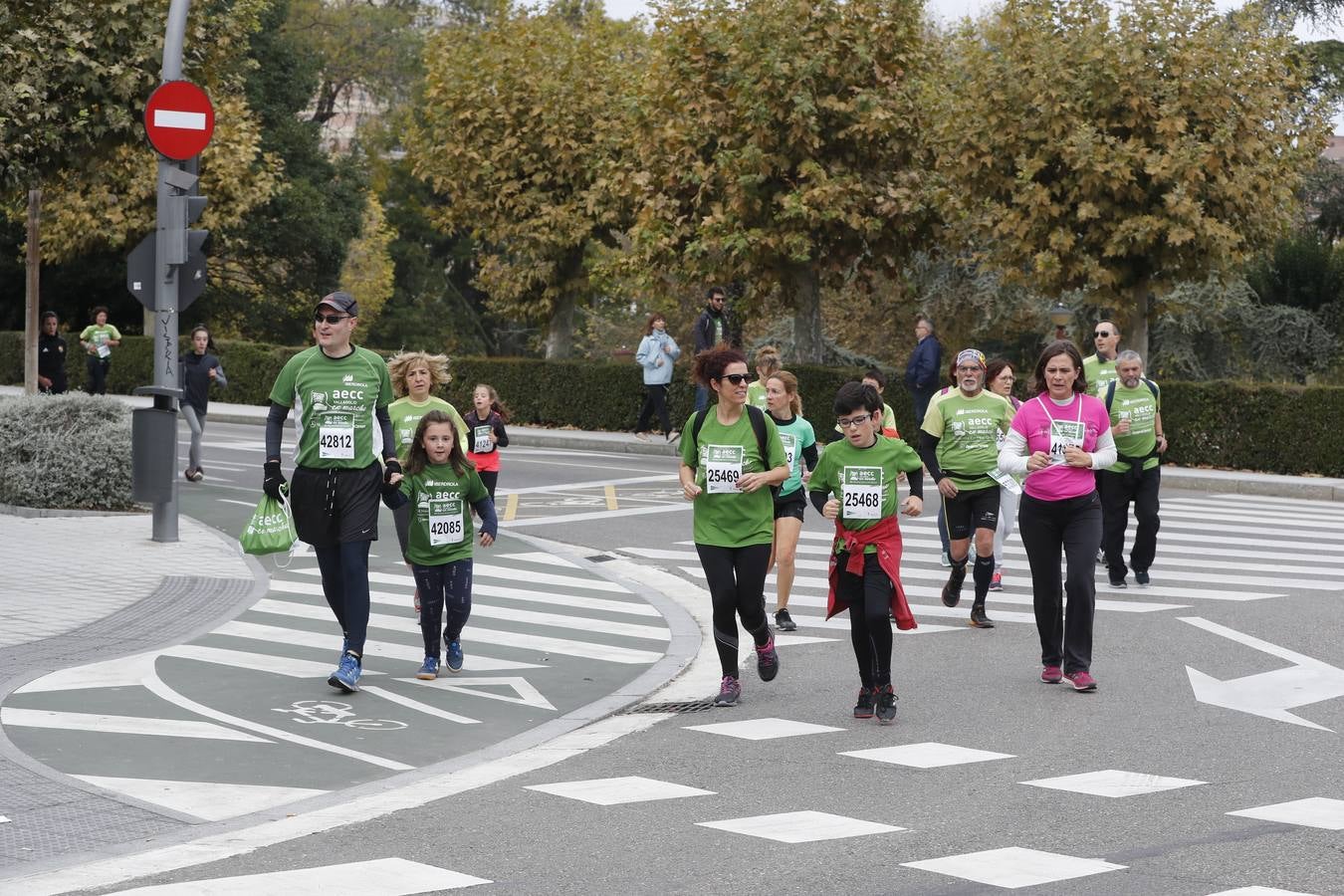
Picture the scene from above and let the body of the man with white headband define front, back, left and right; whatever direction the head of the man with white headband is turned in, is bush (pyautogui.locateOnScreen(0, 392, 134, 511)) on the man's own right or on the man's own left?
on the man's own right

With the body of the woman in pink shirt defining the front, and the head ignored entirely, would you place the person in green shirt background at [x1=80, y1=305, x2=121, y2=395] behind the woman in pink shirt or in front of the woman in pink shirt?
behind

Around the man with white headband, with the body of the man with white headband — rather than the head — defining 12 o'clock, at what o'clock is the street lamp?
The street lamp is roughly at 6 o'clock from the man with white headband.

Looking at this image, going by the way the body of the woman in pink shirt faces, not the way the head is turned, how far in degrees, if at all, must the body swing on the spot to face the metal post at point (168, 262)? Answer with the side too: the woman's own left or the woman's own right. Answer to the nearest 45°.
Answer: approximately 135° to the woman's own right

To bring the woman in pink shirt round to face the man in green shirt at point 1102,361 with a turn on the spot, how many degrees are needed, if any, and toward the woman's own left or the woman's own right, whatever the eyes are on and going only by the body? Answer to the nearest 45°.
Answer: approximately 180°

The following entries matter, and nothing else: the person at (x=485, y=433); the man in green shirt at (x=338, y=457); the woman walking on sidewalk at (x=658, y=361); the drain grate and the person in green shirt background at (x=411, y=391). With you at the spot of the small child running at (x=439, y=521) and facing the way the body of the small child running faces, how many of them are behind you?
3

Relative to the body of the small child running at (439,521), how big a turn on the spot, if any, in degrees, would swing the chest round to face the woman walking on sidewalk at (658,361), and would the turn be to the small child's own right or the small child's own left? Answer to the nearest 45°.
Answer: approximately 180°
